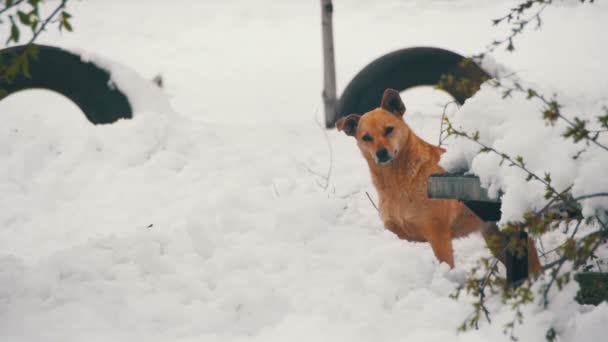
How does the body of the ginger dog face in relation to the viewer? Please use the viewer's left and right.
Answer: facing the viewer and to the left of the viewer

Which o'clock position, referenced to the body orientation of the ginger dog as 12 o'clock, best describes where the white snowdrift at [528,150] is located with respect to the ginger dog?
The white snowdrift is roughly at 9 o'clock from the ginger dog.

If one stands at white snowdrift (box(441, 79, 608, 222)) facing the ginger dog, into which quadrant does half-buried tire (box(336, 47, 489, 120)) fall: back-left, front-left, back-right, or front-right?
front-right

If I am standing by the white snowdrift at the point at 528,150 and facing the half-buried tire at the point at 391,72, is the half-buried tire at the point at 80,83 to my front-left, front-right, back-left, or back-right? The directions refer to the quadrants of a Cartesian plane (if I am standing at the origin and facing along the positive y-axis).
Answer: front-left

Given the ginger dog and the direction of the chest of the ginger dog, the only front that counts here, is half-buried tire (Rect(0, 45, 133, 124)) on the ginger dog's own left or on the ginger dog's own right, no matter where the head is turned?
on the ginger dog's own right

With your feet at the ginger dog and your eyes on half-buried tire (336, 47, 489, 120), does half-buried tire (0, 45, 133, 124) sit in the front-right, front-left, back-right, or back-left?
front-left

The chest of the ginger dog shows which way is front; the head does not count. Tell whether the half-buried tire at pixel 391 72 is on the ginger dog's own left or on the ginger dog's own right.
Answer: on the ginger dog's own right
